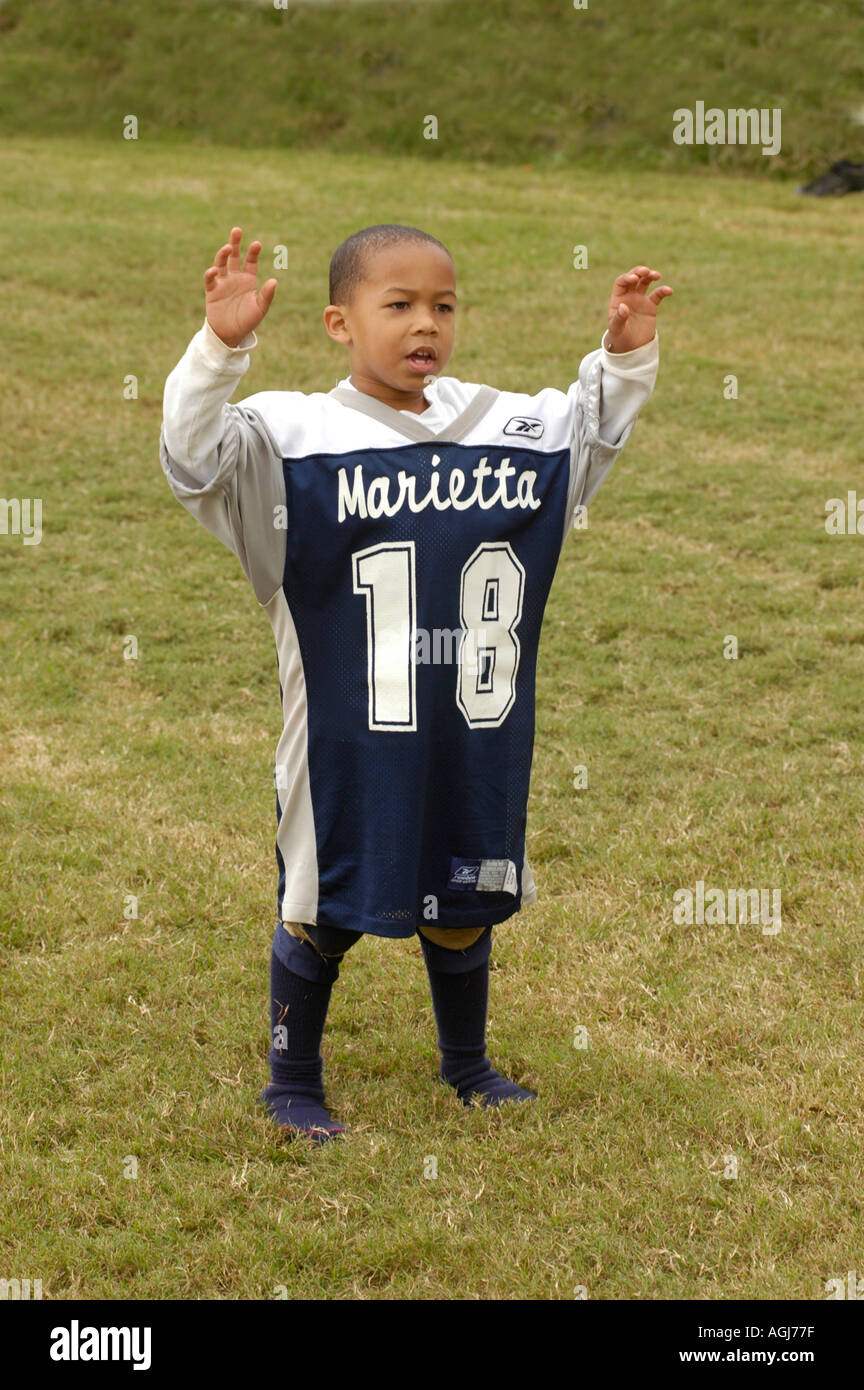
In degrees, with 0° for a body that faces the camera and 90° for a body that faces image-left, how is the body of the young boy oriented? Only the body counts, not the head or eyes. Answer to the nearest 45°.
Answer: approximately 315°

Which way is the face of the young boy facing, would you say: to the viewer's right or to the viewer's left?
to the viewer's right
